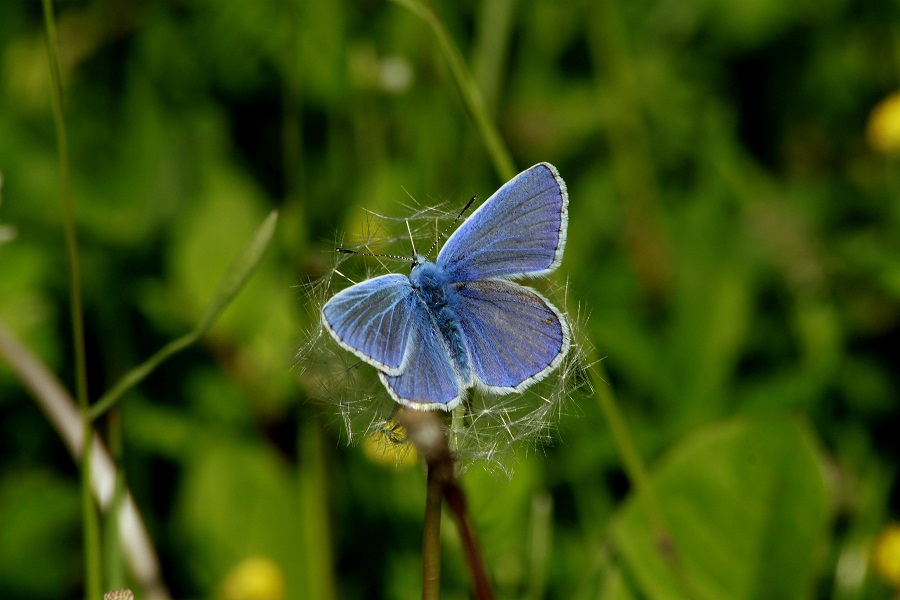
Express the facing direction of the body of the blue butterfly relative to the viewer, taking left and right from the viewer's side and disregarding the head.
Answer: facing away from the viewer and to the left of the viewer

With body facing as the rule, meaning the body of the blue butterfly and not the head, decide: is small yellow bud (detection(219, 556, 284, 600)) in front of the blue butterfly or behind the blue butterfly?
in front

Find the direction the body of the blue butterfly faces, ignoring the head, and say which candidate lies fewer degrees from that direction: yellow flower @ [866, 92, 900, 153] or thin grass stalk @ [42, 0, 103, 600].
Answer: the thin grass stalk
